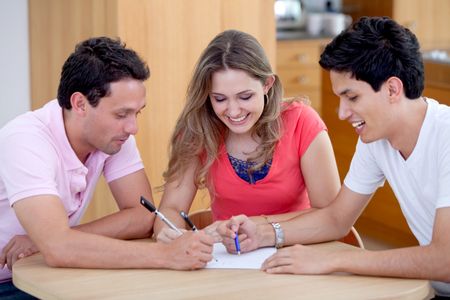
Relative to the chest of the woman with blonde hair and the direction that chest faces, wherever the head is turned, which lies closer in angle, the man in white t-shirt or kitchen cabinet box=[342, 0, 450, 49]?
the man in white t-shirt

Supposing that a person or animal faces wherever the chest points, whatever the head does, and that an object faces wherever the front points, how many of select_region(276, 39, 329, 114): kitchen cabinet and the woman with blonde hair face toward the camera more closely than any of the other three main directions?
2

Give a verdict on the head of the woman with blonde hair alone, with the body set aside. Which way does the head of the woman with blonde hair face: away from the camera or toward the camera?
toward the camera

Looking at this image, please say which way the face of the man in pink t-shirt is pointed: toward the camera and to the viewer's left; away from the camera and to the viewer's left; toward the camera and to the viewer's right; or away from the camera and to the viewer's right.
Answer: toward the camera and to the viewer's right

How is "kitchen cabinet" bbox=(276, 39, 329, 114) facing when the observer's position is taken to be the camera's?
facing the viewer

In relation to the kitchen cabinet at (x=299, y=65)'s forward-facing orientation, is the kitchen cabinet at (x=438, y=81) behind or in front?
in front

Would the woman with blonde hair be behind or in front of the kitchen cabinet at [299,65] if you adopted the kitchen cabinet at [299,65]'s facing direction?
in front

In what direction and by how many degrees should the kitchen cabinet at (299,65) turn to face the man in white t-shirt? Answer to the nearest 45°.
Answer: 0° — it already faces them

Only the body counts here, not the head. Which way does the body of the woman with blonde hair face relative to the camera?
toward the camera

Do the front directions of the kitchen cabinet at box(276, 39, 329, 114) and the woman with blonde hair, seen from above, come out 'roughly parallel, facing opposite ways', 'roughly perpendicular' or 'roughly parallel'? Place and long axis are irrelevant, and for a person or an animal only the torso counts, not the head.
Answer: roughly parallel

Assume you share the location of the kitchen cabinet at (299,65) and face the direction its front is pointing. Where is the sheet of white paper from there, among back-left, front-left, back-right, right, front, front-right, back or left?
front

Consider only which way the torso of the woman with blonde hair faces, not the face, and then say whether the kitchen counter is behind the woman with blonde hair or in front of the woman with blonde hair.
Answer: behind

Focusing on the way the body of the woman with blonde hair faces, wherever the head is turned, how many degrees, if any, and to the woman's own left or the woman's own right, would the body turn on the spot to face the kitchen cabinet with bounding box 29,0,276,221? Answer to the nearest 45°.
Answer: approximately 180°
